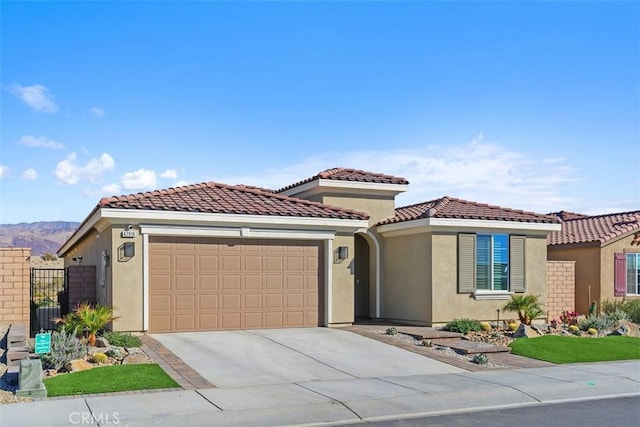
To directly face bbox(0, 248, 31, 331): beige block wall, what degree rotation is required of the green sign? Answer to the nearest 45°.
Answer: approximately 180°

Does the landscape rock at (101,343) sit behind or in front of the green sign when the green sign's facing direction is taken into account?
behind

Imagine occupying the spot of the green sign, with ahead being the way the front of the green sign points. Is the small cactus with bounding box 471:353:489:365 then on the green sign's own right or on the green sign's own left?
on the green sign's own left

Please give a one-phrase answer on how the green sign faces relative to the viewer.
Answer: facing the viewer
